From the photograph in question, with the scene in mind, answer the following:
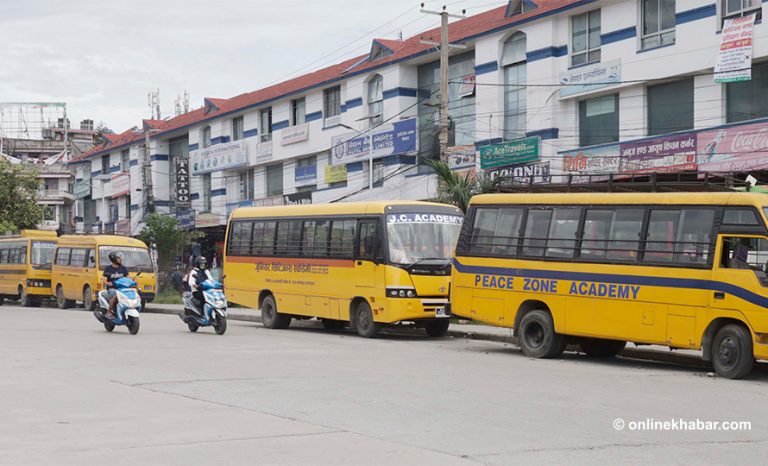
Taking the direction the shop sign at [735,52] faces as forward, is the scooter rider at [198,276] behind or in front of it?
in front

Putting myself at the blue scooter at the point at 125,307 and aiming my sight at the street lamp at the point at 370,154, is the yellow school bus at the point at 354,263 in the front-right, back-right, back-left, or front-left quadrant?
front-right

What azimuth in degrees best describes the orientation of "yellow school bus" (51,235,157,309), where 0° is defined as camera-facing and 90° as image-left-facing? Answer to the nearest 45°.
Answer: approximately 315°

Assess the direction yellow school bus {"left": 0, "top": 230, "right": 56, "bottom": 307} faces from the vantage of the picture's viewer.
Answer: facing the viewer and to the right of the viewer

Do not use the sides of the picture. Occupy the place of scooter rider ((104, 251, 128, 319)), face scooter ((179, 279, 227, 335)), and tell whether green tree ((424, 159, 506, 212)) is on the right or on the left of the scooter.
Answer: left

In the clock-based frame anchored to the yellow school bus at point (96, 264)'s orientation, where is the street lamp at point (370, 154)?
The street lamp is roughly at 10 o'clock from the yellow school bus.

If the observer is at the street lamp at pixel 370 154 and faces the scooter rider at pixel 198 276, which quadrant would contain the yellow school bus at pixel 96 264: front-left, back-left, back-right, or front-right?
front-right

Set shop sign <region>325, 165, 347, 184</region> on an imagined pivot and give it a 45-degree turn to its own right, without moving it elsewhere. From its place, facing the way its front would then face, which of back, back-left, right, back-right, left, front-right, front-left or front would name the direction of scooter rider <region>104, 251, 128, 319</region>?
left

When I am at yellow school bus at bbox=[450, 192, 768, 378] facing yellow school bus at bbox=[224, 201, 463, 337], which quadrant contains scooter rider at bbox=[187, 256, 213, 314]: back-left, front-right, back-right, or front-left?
front-left

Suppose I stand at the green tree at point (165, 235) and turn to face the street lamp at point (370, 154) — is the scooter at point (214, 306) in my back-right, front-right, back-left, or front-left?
front-right

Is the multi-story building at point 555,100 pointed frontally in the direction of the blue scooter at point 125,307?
yes

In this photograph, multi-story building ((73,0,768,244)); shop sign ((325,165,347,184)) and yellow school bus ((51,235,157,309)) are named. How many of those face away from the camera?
0
